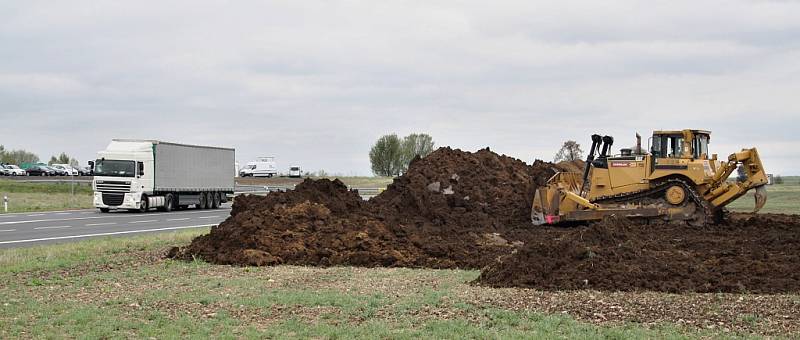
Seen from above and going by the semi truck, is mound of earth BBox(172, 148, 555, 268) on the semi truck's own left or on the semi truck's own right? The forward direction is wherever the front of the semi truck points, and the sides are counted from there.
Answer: on the semi truck's own left

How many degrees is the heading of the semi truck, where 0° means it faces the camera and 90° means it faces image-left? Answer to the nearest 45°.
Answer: approximately 45°

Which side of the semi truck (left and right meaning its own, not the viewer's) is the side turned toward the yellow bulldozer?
left

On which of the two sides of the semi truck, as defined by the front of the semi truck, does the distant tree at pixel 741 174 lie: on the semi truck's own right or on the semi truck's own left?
on the semi truck's own left
